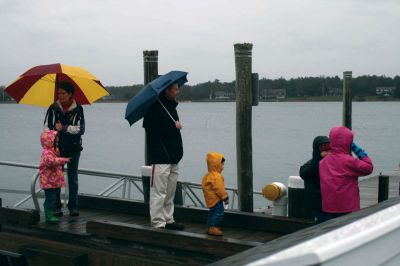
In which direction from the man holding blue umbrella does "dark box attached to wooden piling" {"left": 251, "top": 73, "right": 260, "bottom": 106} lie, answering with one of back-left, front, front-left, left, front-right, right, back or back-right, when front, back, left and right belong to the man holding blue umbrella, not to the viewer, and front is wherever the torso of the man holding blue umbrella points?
front-left

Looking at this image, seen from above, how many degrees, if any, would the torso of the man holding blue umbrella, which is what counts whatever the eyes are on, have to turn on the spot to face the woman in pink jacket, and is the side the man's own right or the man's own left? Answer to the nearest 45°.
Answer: approximately 45° to the man's own right

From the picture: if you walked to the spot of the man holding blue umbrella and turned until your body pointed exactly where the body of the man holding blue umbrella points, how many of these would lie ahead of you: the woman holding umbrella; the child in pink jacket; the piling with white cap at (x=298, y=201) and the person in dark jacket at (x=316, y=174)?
2

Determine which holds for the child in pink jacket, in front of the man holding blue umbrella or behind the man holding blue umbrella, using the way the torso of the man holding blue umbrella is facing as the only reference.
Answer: behind
